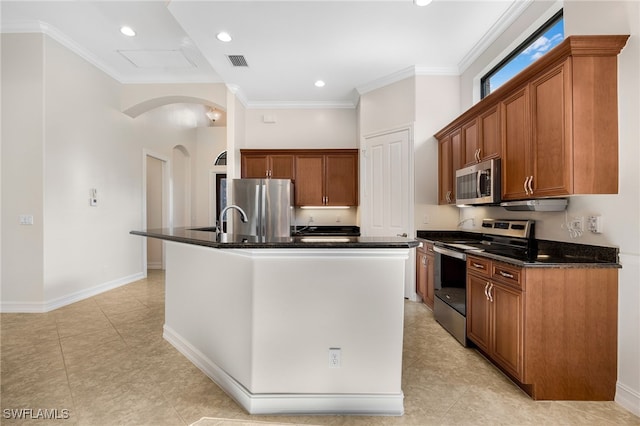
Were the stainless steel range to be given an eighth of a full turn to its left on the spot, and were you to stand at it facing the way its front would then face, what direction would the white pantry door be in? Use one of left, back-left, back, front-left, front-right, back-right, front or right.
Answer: back-right

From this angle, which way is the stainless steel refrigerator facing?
toward the camera

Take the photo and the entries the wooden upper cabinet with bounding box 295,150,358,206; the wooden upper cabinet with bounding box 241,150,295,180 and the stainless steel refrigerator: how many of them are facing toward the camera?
3

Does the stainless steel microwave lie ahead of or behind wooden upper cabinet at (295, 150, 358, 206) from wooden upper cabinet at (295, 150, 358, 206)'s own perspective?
ahead

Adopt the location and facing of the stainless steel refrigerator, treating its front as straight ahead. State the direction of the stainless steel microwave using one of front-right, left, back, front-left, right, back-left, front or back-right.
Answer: front-left

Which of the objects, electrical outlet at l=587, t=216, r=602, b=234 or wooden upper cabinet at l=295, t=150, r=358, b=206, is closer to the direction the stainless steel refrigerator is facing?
the electrical outlet

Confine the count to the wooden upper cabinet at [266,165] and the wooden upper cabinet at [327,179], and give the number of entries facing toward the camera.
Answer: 2

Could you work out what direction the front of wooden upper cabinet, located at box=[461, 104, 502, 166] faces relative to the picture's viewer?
facing the viewer and to the left of the viewer

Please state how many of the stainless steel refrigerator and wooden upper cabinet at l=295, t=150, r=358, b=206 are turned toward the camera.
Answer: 2

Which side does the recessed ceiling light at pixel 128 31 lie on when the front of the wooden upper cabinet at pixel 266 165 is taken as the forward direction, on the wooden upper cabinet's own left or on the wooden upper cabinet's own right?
on the wooden upper cabinet's own right

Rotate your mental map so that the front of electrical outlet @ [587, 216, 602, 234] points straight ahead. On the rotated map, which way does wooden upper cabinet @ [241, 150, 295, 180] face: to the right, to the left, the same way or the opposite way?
to the left

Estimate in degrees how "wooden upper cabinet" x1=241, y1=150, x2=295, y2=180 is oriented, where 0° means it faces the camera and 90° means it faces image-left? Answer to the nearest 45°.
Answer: approximately 0°

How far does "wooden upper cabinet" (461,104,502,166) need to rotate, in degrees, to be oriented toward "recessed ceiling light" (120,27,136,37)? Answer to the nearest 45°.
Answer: approximately 45° to its right
